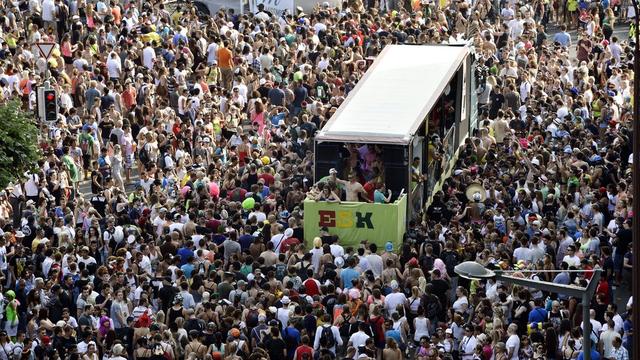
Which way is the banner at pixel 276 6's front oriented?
toward the camera

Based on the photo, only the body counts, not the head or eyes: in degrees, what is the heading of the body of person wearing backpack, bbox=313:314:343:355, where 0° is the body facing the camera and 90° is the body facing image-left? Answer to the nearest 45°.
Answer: approximately 180°

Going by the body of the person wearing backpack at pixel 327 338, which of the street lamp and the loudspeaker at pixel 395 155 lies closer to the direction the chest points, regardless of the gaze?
the loudspeaker

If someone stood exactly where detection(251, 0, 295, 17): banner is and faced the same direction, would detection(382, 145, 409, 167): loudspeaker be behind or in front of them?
in front

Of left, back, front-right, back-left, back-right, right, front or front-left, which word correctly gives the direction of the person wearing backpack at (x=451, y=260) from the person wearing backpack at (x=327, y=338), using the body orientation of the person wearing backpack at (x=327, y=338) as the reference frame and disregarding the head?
front-right

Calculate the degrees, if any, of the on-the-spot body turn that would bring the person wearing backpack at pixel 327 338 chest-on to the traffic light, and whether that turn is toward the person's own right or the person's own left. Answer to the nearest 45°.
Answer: approximately 45° to the person's own left

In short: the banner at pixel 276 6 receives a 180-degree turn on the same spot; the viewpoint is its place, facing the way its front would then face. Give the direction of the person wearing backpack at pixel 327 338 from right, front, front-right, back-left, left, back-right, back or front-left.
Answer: back

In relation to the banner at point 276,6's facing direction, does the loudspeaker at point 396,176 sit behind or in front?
in front

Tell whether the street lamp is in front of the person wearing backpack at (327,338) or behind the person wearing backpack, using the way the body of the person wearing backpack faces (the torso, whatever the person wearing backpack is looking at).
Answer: behind

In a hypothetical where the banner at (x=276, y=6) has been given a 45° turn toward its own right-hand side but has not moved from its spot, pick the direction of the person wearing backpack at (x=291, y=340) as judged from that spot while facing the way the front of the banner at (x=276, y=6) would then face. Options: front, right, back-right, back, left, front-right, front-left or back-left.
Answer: front-left
